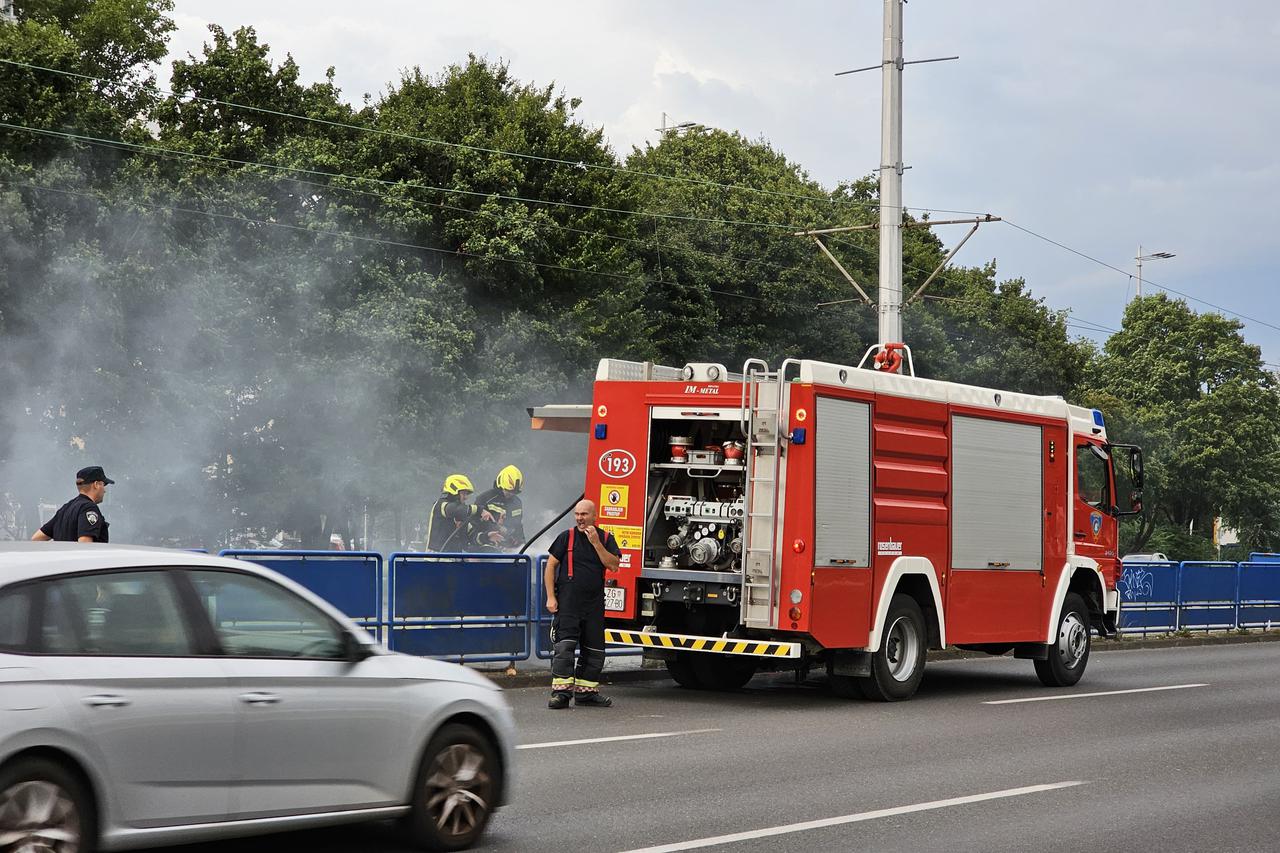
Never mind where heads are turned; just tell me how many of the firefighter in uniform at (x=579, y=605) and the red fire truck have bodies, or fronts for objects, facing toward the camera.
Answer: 1

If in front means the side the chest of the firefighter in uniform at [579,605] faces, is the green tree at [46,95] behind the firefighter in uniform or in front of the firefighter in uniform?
behind

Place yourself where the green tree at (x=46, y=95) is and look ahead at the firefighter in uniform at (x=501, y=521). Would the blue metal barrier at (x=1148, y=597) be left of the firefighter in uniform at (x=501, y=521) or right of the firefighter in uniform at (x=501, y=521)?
left

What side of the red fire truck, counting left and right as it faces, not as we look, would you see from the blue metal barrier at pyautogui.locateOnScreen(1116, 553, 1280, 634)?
front

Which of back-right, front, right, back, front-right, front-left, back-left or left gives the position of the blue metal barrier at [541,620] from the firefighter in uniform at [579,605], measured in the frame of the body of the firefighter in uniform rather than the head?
back

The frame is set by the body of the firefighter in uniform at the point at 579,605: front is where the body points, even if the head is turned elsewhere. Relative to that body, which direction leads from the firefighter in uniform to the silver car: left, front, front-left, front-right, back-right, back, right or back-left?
front

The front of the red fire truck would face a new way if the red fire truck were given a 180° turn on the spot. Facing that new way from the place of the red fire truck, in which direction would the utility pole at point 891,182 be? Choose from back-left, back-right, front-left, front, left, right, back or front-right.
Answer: back-right

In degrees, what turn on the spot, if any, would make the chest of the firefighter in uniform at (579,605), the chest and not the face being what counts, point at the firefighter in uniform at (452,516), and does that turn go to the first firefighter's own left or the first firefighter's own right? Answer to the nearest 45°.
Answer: approximately 180°

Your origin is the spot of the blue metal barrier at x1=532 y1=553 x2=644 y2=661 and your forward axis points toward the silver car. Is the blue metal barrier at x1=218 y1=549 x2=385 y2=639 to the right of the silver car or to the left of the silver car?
right

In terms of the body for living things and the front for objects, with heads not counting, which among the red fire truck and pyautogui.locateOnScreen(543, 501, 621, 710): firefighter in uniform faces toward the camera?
the firefighter in uniform

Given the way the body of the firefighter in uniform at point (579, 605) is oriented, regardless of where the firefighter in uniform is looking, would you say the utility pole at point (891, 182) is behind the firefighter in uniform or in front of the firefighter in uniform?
behind

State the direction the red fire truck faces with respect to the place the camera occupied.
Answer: facing away from the viewer and to the right of the viewer
